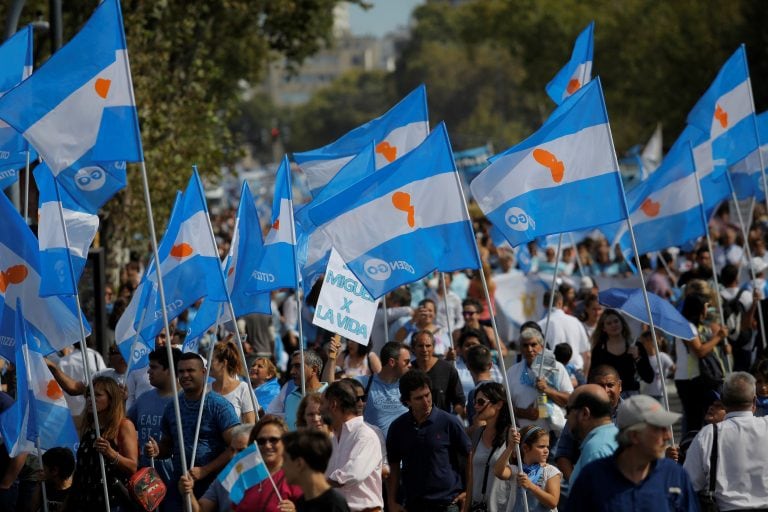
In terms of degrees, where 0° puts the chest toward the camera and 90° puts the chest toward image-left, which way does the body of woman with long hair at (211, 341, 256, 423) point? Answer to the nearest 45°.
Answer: approximately 45°

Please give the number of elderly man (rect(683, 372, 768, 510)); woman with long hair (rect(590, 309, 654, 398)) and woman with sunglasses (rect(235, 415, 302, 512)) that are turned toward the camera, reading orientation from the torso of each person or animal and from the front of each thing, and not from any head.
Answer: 2

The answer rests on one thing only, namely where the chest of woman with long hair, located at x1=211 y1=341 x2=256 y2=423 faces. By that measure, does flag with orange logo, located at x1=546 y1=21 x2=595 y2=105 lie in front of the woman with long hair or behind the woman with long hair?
behind

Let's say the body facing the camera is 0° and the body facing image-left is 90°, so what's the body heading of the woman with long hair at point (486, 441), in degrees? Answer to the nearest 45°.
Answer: approximately 45°
